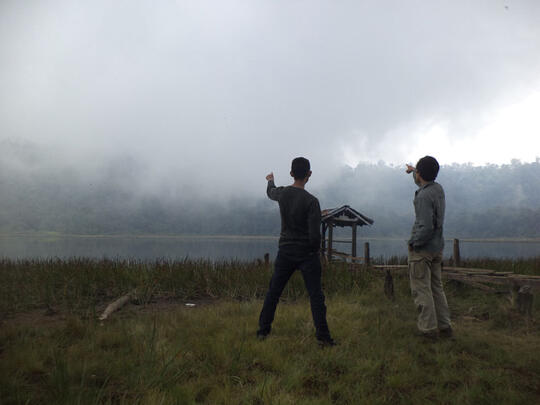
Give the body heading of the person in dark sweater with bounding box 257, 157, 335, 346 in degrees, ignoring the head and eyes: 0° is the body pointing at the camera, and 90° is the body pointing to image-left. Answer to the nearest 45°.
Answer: approximately 180°

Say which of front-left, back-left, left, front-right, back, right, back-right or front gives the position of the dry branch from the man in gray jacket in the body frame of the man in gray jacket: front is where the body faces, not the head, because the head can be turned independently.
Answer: front-left

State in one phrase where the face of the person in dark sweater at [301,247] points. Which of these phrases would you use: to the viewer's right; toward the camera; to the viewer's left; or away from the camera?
away from the camera

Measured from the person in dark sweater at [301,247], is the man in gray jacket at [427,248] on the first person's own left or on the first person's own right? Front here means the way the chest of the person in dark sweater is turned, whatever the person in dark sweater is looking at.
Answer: on the first person's own right

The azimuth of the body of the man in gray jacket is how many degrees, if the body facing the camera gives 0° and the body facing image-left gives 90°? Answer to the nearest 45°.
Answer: approximately 135°

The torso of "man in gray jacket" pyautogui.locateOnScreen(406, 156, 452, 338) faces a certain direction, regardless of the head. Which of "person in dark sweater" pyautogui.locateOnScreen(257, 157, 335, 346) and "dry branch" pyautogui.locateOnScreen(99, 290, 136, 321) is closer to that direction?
the dry branch

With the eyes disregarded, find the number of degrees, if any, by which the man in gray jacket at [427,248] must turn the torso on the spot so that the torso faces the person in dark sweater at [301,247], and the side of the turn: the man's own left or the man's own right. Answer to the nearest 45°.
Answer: approximately 90° to the man's own left

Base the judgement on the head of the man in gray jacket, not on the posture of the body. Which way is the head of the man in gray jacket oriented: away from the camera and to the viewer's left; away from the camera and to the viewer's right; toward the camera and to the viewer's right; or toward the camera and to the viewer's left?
away from the camera and to the viewer's left
